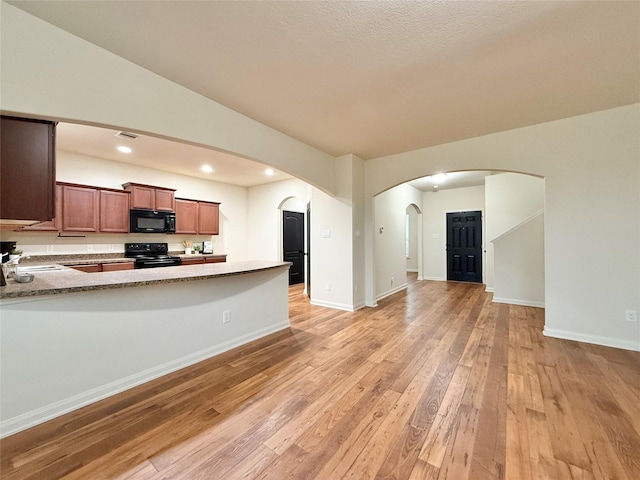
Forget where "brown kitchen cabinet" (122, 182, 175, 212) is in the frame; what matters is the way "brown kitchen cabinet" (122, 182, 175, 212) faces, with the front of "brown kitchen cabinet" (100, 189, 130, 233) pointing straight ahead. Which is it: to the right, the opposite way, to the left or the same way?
the same way

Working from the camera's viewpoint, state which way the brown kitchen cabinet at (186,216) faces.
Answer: facing the viewer and to the right of the viewer

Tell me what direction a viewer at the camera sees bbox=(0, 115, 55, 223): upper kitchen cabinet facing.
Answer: facing to the right of the viewer

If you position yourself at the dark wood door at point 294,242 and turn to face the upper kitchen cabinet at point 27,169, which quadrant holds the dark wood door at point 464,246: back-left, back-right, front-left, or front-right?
back-left

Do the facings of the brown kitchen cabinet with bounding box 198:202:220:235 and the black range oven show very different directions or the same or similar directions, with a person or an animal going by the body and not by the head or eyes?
same or similar directions

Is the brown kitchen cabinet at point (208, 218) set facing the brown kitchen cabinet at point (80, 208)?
no

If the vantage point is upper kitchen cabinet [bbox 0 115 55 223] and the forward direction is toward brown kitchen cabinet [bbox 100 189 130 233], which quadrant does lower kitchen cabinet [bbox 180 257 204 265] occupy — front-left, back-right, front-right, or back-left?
front-right

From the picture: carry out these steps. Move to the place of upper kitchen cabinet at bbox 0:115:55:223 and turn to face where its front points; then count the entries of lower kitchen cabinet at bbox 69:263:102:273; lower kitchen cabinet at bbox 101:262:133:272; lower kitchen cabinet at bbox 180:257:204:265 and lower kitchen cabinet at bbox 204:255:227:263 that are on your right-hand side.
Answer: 0

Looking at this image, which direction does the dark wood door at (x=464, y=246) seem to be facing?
toward the camera

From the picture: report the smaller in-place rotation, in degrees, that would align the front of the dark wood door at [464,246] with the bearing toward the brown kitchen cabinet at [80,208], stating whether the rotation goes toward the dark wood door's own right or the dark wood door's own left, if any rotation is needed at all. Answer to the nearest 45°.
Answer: approximately 45° to the dark wood door's own right

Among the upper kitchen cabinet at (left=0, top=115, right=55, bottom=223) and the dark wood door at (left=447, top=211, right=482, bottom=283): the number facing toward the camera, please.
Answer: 1

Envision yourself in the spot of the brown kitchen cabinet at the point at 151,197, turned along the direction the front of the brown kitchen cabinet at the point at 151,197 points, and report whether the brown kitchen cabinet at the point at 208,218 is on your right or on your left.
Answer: on your left
